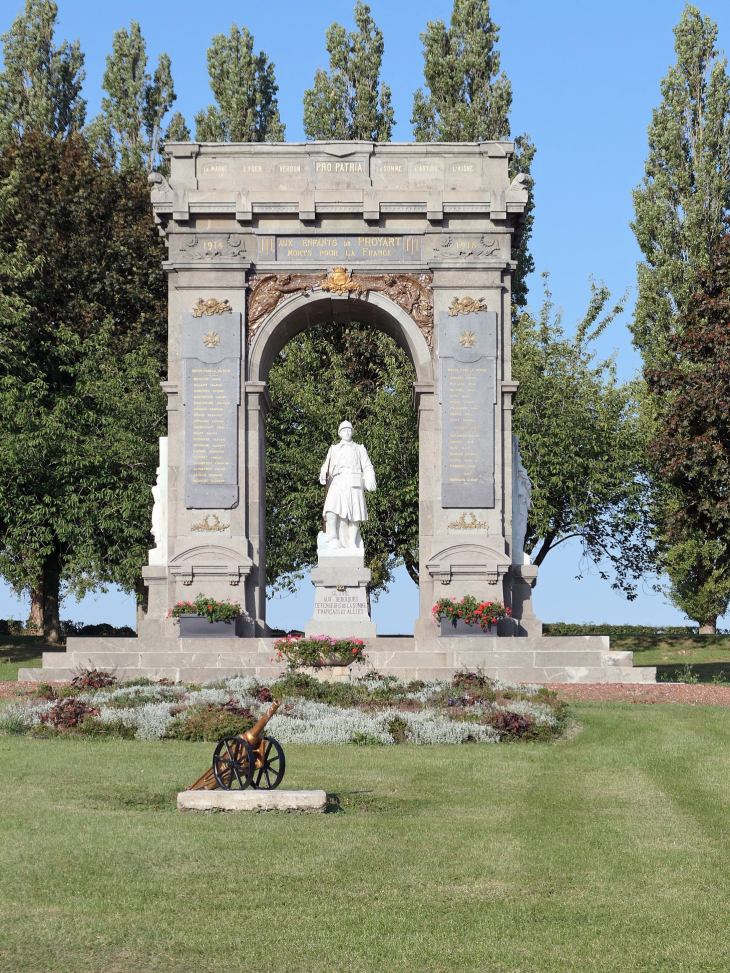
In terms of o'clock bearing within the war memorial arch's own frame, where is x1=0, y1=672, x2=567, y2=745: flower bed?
The flower bed is roughly at 12 o'clock from the war memorial arch.

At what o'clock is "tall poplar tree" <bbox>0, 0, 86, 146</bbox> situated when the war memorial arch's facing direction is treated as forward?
The tall poplar tree is roughly at 5 o'clock from the war memorial arch.

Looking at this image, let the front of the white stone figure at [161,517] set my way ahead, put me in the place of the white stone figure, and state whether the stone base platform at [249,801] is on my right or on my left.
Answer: on my left

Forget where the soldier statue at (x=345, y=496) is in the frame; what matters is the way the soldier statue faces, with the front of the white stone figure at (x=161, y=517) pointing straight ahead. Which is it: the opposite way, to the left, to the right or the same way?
to the left

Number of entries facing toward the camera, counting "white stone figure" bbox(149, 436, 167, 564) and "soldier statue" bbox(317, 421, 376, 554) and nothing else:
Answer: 1

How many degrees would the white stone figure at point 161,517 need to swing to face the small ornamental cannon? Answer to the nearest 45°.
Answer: approximately 90° to its left

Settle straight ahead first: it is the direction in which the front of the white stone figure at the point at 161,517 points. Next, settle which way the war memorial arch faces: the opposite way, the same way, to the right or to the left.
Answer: to the left

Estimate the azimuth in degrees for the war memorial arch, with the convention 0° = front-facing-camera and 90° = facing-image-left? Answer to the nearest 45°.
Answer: approximately 0°

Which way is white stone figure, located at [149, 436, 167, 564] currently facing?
to the viewer's left

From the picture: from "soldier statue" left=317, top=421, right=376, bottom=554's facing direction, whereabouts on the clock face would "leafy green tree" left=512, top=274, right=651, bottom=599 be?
The leafy green tree is roughly at 7 o'clock from the soldier statue.

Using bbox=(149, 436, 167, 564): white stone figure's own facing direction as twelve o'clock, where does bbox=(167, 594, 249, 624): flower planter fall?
The flower planter is roughly at 8 o'clock from the white stone figure.

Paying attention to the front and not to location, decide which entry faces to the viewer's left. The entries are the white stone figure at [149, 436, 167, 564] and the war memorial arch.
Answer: the white stone figure

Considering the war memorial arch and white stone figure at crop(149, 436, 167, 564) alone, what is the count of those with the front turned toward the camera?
1
